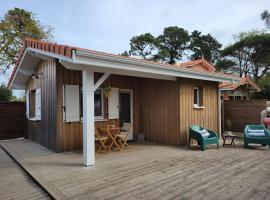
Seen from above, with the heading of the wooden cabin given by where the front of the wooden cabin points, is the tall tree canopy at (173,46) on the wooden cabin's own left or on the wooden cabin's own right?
on the wooden cabin's own left

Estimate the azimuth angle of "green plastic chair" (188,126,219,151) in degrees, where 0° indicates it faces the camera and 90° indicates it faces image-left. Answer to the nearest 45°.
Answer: approximately 315°

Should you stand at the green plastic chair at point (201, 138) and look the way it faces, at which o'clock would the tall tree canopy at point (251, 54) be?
The tall tree canopy is roughly at 8 o'clock from the green plastic chair.

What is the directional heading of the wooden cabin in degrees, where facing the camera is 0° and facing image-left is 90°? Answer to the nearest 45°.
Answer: approximately 315°

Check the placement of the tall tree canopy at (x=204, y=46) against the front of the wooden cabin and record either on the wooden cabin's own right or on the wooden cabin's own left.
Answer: on the wooden cabin's own left

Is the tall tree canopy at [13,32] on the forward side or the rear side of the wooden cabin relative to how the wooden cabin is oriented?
on the rear side

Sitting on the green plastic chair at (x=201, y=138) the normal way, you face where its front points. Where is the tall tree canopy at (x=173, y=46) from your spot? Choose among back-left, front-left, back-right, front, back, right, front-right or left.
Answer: back-left

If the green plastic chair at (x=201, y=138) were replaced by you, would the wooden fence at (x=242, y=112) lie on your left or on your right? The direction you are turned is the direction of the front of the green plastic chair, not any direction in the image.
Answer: on your left

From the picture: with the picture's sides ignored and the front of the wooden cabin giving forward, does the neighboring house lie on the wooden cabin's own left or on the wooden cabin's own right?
on the wooden cabin's own left

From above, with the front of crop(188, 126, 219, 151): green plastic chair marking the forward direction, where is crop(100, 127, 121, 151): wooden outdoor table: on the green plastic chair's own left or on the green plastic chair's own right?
on the green plastic chair's own right
